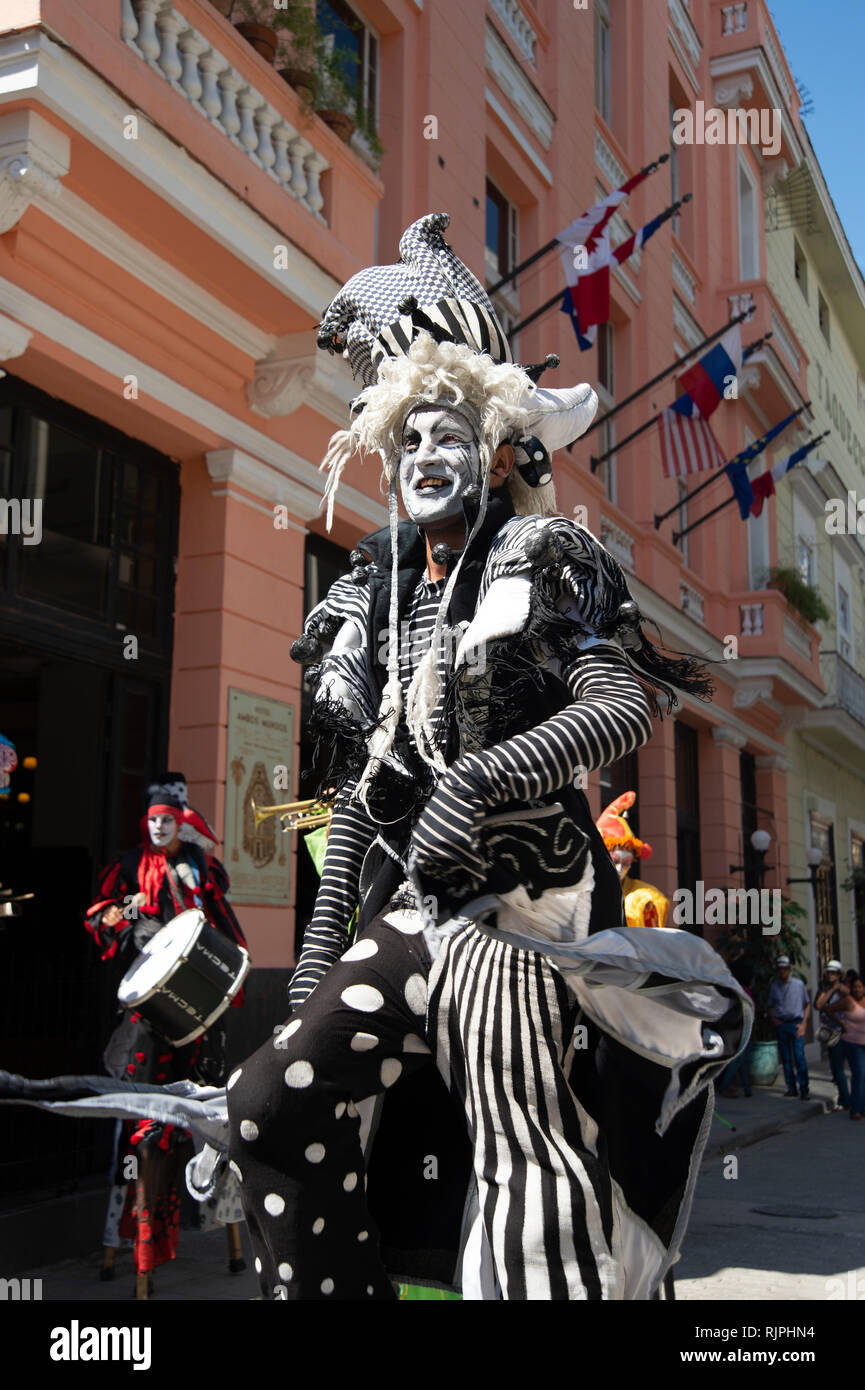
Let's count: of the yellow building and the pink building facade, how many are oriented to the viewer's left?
0

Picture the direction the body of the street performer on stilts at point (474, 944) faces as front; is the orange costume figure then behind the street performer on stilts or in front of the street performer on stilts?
behind

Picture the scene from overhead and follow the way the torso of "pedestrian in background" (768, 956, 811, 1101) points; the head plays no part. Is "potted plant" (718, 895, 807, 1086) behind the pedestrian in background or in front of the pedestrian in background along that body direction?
behind

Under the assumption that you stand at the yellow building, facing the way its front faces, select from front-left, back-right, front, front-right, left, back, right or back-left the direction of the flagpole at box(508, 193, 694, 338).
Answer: front-right

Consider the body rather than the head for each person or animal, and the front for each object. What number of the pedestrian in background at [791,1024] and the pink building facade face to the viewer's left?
0

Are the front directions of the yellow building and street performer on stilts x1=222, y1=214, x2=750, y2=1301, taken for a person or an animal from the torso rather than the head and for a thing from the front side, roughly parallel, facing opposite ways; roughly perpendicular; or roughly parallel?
roughly perpendicular

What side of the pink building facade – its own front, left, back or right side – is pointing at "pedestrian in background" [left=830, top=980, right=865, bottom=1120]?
left

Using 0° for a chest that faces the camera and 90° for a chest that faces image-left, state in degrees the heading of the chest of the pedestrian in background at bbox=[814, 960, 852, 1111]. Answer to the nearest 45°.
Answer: approximately 45°

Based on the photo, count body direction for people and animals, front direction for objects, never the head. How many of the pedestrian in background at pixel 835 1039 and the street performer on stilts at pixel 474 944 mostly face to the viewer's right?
0

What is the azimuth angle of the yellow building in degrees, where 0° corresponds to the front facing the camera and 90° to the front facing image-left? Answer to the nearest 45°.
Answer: approximately 315°

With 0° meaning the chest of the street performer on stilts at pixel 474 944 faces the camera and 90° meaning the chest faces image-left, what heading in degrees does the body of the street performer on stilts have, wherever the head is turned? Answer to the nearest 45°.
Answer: approximately 45°
